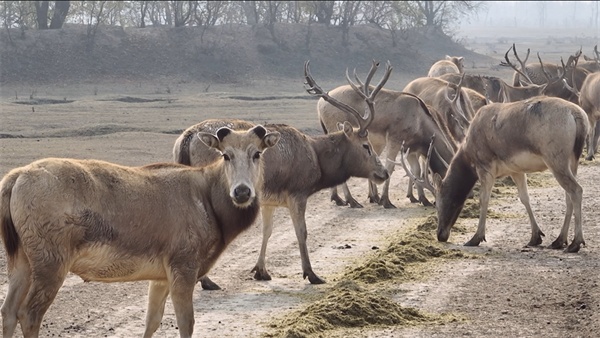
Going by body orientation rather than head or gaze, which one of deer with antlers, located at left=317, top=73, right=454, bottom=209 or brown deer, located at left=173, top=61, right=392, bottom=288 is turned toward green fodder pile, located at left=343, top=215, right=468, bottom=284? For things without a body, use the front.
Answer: the brown deer

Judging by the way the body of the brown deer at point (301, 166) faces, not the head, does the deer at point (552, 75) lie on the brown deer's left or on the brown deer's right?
on the brown deer's left

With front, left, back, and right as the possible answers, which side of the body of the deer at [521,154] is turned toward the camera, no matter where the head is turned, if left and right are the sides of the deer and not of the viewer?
left

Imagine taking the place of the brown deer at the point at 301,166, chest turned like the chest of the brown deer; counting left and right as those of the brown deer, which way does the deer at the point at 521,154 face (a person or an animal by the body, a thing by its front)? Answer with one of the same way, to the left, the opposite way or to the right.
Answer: the opposite way

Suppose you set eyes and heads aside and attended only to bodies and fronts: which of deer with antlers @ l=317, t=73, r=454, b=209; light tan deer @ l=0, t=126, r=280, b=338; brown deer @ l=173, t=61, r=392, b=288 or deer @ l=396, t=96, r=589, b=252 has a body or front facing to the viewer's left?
the deer

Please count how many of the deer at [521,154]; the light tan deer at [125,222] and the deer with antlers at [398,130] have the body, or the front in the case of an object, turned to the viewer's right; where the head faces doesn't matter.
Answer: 2

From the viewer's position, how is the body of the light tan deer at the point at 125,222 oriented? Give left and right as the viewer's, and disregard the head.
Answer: facing to the right of the viewer

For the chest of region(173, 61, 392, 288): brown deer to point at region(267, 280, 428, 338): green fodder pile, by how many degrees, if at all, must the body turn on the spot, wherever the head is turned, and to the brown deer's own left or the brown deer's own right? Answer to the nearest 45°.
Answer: approximately 90° to the brown deer's own right

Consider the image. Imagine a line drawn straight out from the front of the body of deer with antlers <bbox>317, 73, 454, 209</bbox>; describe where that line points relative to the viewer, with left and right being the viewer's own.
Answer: facing to the right of the viewer
